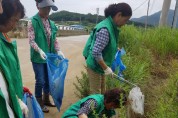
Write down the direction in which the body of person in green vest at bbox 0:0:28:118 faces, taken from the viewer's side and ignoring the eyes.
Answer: to the viewer's right

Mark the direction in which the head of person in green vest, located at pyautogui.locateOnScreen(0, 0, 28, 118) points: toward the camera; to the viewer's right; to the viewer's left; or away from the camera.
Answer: to the viewer's right

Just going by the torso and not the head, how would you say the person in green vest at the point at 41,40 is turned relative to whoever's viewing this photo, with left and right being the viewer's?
facing the viewer and to the right of the viewer

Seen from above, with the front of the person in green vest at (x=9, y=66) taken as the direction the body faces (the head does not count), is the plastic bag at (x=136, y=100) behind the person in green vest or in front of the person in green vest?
in front

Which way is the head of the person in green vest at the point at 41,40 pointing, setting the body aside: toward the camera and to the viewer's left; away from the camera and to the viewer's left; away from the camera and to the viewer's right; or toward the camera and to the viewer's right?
toward the camera and to the viewer's right

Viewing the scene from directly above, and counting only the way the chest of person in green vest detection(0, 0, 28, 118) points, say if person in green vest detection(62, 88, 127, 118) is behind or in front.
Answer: in front

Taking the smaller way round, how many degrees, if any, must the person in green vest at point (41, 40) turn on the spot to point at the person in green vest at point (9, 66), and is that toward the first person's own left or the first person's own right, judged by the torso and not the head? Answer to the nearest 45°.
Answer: approximately 45° to the first person's own right
